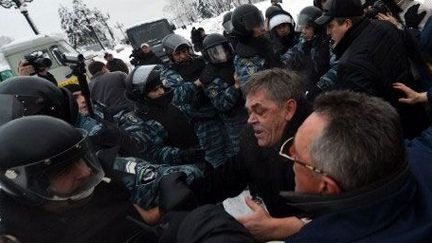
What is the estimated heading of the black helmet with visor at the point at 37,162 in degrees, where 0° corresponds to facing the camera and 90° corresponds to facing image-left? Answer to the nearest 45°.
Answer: approximately 315°

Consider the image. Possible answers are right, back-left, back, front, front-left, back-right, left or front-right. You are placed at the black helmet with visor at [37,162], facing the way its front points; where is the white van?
back-left
